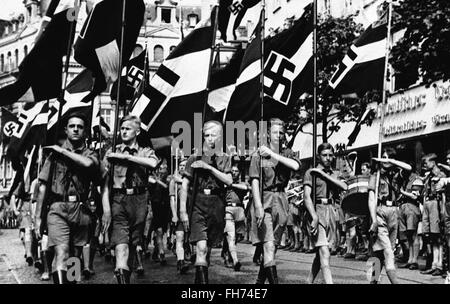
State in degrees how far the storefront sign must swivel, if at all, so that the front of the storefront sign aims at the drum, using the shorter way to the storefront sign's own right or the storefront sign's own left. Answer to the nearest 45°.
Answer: approximately 45° to the storefront sign's own left

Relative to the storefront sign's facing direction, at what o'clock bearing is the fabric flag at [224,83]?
The fabric flag is roughly at 11 o'clock from the storefront sign.

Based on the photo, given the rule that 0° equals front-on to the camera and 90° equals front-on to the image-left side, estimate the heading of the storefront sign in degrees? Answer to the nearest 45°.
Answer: approximately 45°

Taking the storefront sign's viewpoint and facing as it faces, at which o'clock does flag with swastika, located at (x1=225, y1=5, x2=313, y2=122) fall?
The flag with swastika is roughly at 11 o'clock from the storefront sign.

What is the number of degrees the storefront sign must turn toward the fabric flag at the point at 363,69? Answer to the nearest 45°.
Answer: approximately 45° to its left

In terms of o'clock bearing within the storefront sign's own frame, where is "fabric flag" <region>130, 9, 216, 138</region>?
The fabric flag is roughly at 11 o'clock from the storefront sign.

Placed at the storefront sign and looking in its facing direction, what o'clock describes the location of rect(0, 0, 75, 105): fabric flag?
The fabric flag is roughly at 11 o'clock from the storefront sign.

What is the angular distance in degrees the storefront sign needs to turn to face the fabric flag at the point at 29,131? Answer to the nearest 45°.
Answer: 0° — it already faces it
